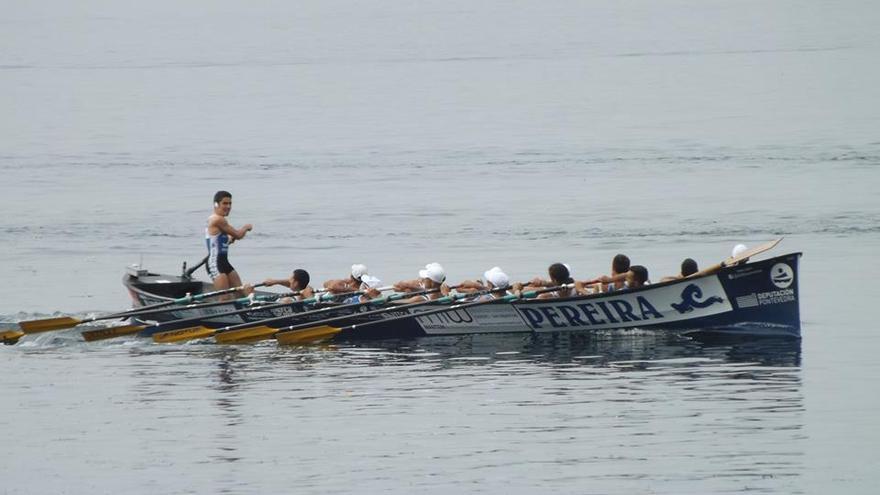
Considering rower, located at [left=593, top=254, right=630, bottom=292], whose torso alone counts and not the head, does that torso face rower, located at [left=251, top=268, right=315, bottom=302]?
yes

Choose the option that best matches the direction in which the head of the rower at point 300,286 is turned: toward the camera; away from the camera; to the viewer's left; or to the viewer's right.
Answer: to the viewer's left

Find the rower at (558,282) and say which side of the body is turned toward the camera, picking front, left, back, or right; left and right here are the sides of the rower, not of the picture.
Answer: left

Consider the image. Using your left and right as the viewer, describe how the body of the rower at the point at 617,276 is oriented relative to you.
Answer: facing to the left of the viewer

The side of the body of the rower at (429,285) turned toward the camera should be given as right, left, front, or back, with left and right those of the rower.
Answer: left

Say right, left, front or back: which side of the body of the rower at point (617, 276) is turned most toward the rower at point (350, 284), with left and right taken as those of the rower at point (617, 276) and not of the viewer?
front

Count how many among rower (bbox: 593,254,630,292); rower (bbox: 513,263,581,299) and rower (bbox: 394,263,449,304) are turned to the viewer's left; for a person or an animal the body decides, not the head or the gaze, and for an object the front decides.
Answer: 3

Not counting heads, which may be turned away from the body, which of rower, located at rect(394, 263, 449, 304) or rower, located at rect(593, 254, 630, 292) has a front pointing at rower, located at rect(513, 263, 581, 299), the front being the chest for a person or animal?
rower, located at rect(593, 254, 630, 292)

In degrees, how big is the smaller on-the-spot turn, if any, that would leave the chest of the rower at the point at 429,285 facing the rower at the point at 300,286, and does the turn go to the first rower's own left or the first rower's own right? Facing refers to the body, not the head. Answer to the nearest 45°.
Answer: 0° — they already face them

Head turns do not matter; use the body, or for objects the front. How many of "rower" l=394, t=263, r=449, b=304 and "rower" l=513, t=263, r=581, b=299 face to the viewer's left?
2

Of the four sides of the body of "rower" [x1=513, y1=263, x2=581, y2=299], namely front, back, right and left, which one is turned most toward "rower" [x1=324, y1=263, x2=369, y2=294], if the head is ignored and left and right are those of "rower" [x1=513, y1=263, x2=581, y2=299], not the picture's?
front

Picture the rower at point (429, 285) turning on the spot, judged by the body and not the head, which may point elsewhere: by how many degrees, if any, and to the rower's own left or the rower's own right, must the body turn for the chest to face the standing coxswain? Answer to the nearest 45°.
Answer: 0° — they already face them

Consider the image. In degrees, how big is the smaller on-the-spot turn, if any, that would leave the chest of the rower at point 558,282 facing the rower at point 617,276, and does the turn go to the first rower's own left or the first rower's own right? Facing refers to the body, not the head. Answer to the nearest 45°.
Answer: approximately 180°
